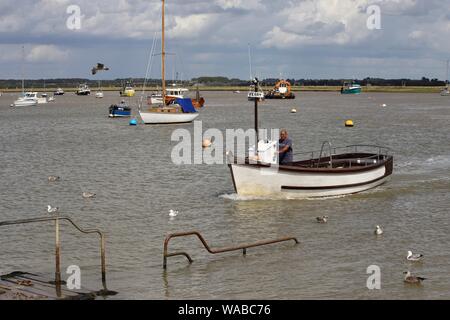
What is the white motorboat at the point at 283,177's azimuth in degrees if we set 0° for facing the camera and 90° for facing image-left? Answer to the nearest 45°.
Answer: approximately 45°

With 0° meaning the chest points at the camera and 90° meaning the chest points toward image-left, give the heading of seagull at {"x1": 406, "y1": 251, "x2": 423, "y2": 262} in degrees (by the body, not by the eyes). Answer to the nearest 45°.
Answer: approximately 90°

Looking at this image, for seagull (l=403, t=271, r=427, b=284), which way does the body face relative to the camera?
to the viewer's left
